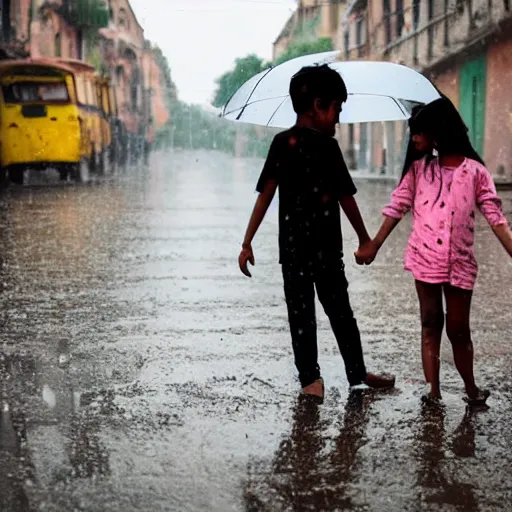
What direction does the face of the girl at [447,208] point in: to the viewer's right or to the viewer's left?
to the viewer's left

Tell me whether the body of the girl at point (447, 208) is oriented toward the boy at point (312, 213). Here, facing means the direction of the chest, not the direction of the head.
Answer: no

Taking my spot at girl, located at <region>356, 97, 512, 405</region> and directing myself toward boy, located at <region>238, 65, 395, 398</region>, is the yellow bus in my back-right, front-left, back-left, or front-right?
front-right

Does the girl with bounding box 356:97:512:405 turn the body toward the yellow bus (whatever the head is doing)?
no

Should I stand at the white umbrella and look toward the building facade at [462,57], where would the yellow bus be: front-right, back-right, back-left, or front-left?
front-left
